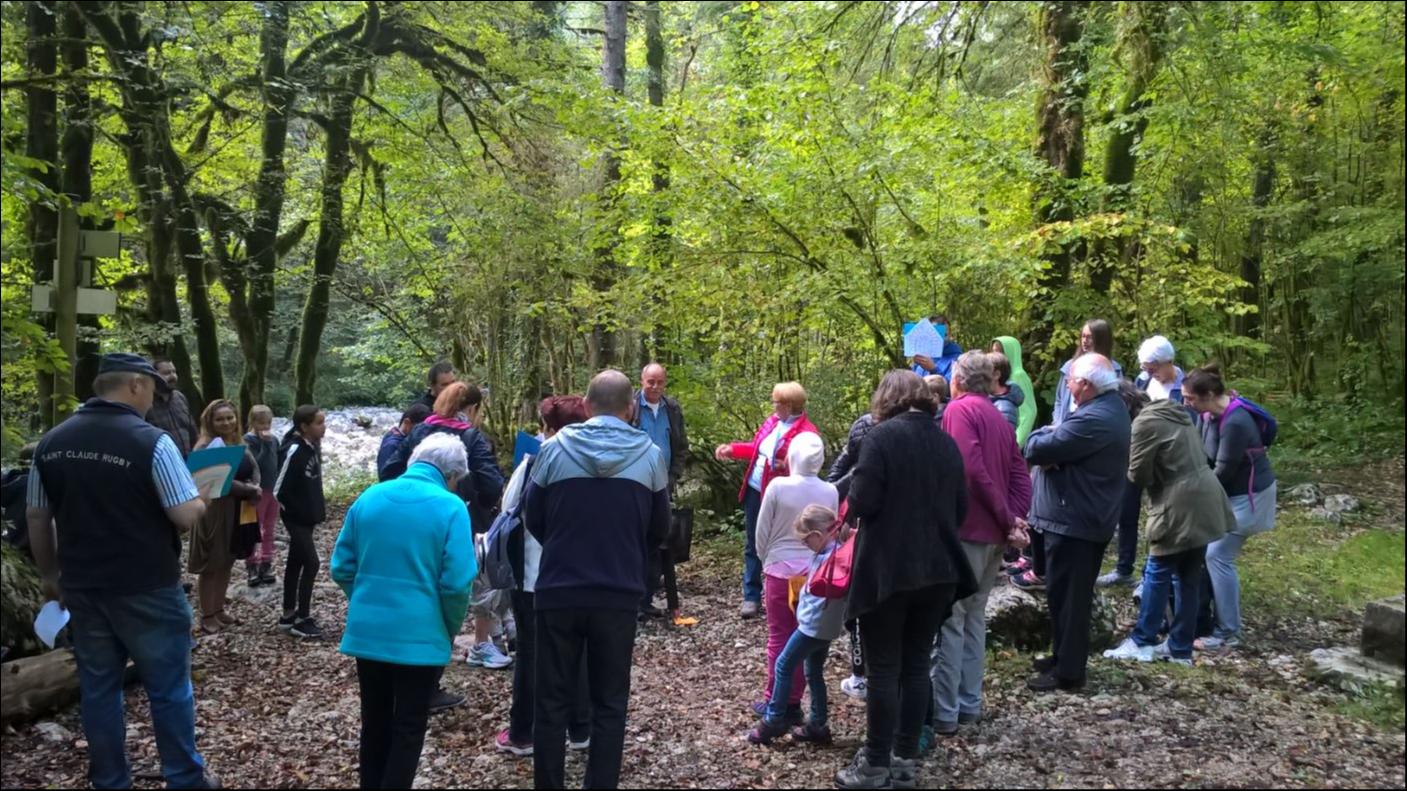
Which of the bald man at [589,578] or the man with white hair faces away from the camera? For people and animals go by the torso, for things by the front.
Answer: the bald man

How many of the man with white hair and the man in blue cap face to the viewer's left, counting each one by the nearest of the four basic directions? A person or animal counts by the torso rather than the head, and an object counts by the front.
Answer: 1

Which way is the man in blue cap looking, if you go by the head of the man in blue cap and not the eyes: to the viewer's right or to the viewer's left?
to the viewer's right

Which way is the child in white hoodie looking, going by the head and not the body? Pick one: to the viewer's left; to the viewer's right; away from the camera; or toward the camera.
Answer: away from the camera

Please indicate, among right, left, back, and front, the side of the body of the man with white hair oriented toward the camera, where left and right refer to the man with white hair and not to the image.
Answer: left

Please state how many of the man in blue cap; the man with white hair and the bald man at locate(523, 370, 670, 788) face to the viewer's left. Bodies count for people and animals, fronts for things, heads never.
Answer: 1

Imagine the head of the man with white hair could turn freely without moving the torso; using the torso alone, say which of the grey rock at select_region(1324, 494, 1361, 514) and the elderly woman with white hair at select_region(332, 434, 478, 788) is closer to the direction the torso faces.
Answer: the elderly woman with white hair

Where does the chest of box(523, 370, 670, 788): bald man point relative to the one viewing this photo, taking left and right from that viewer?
facing away from the viewer

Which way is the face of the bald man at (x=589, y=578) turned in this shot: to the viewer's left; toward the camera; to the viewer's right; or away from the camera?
away from the camera

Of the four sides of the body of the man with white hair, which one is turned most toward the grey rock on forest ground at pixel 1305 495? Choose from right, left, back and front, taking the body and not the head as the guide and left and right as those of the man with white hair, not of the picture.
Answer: right

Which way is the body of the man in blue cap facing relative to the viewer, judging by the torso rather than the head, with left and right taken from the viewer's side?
facing away from the viewer and to the right of the viewer

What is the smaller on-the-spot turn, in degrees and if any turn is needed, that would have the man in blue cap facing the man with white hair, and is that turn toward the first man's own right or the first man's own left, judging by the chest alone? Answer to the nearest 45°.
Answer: approximately 45° to the first man's own right

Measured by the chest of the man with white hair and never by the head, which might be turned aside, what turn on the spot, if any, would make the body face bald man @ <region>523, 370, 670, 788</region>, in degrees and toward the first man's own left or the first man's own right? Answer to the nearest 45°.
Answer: approximately 45° to the first man's own left

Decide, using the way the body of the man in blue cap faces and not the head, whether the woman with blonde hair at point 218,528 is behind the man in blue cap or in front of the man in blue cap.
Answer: in front

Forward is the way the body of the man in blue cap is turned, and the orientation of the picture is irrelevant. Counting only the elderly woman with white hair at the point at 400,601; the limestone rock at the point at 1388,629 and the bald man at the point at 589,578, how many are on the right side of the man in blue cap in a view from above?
3

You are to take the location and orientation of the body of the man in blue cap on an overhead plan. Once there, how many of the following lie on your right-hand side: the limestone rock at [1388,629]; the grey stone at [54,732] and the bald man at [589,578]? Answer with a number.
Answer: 2
